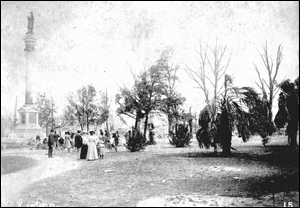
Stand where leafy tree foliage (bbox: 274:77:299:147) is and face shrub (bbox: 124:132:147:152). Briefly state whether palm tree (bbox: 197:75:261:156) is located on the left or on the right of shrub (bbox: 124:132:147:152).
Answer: left

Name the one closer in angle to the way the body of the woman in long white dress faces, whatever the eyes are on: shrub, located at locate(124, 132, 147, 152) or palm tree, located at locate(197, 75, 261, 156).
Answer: the shrub

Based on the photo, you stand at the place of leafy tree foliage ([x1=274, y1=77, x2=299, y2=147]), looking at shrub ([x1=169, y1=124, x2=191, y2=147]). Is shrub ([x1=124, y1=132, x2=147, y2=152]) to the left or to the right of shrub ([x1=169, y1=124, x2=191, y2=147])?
left

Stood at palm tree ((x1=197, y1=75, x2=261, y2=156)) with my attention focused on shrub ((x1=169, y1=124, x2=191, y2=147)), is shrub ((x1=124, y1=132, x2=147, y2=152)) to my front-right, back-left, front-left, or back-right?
front-left
